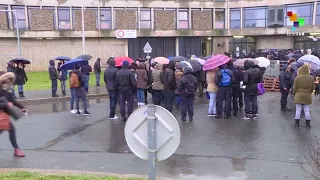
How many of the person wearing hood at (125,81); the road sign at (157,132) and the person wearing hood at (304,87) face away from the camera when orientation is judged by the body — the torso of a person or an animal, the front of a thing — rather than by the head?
3

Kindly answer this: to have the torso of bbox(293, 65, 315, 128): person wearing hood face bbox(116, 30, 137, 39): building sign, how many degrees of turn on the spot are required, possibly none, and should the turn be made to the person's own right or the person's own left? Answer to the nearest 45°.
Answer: approximately 45° to the person's own left

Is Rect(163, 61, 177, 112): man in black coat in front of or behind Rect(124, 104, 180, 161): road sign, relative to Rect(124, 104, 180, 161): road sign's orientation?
in front

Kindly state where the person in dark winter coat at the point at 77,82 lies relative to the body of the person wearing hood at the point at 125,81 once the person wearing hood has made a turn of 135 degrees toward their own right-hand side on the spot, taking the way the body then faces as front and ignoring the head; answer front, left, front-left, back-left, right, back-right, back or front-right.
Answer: back

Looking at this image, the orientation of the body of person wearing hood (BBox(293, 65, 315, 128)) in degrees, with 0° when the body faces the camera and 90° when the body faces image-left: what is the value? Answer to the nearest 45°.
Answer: approximately 180°

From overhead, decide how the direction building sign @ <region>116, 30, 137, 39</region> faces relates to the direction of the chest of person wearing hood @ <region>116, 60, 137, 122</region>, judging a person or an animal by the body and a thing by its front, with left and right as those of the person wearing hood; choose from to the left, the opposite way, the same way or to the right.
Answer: the opposite way

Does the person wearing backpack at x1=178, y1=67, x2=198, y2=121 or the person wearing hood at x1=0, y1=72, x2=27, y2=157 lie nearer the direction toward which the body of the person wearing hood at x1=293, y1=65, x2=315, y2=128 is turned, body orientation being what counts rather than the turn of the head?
the person wearing backpack

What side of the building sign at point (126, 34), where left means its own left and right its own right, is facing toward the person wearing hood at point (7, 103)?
front

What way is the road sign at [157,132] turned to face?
away from the camera

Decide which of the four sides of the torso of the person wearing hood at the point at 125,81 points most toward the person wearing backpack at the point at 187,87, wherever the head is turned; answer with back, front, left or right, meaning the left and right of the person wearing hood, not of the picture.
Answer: right

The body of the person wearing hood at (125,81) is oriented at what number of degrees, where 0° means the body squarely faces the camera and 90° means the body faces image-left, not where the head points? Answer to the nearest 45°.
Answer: approximately 180°

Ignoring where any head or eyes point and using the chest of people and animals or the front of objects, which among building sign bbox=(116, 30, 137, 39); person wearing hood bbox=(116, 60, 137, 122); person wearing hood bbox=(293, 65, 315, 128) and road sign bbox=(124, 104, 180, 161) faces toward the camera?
building sign bbox=(116, 30, 137, 39)

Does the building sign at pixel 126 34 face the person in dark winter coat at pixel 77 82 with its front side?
yes

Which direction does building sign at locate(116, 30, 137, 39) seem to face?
toward the camera

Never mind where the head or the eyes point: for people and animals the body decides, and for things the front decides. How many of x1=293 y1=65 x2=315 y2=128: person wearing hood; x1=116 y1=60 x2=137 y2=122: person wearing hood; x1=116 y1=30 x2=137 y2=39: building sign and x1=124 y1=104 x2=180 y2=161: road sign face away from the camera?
3

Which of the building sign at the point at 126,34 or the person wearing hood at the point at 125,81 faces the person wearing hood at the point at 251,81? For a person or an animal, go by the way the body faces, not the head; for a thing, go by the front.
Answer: the building sign

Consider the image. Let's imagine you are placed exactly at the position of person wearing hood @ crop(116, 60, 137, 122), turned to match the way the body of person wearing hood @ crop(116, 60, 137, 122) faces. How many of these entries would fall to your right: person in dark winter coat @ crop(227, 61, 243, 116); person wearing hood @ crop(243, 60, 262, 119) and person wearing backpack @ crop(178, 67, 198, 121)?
3
